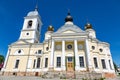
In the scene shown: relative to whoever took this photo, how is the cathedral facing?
facing the viewer
